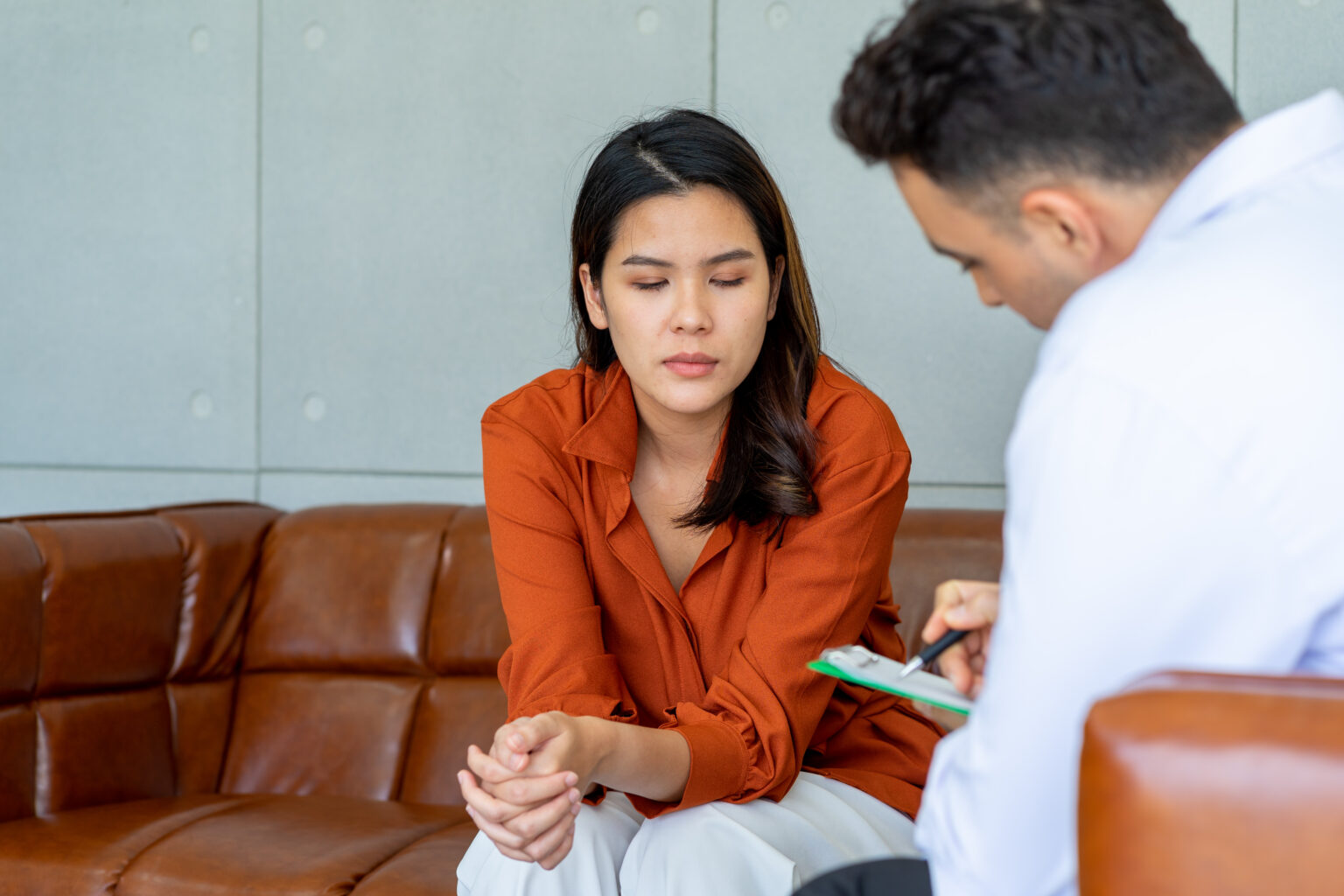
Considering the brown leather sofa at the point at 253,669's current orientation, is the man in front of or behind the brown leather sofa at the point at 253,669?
in front

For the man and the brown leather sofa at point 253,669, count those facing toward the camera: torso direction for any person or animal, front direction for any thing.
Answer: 1

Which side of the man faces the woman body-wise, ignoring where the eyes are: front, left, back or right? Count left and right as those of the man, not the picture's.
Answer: front

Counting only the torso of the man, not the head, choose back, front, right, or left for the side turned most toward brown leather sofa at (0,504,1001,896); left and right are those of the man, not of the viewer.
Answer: front

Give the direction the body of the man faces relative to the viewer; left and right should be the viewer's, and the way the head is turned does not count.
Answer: facing away from the viewer and to the left of the viewer

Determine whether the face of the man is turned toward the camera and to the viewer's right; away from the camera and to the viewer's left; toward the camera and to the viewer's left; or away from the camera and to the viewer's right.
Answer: away from the camera and to the viewer's left

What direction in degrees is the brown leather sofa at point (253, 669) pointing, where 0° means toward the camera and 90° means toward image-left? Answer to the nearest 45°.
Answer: approximately 0°

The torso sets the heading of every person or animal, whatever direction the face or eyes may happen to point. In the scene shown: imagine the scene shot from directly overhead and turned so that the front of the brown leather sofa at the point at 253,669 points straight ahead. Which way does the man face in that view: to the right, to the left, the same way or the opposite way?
the opposite way
